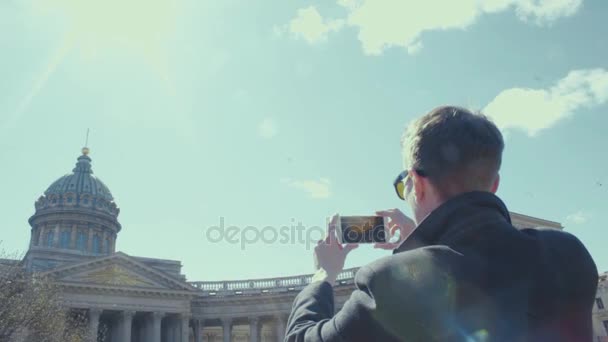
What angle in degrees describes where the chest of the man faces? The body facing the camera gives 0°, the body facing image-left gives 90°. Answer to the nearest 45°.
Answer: approximately 135°

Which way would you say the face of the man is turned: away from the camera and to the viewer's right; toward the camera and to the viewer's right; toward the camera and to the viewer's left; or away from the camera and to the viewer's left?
away from the camera and to the viewer's left

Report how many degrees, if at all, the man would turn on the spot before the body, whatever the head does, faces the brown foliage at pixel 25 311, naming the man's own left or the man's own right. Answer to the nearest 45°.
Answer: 0° — they already face it
